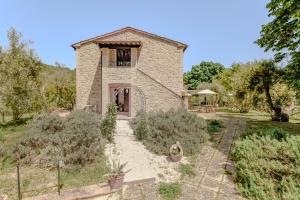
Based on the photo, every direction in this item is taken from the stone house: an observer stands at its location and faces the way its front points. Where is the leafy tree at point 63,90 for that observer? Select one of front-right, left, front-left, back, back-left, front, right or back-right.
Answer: back-right

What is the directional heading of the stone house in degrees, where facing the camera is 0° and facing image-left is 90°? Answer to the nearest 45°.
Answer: approximately 0°

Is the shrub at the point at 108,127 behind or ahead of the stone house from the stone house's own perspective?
ahead

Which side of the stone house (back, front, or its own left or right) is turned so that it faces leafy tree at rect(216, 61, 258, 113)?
left

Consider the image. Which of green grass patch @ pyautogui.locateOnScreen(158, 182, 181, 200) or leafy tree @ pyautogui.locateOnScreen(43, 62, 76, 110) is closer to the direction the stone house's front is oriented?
the green grass patch

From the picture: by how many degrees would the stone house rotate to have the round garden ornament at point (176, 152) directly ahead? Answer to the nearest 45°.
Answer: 0° — it already faces it

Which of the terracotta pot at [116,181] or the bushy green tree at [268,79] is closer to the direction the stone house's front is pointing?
the terracotta pot

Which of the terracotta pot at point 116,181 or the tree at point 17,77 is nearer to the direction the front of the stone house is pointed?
the terracotta pot

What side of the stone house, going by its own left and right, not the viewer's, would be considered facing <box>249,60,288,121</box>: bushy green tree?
left

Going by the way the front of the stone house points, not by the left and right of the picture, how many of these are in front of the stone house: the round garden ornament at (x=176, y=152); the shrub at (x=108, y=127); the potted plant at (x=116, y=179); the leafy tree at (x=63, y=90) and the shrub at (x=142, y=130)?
4

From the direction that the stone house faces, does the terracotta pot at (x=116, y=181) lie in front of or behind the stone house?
in front

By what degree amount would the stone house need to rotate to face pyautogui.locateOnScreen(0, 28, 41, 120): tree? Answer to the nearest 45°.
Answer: approximately 90° to its right

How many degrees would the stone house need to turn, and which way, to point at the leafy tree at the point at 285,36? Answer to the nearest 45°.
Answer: approximately 45° to its left

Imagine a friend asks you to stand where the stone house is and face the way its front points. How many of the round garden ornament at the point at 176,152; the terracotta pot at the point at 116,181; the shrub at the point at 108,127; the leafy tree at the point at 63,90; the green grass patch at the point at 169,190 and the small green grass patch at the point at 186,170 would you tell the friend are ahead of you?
5

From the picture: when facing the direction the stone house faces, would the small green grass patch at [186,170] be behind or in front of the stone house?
in front

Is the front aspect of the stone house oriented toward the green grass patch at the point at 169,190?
yes
